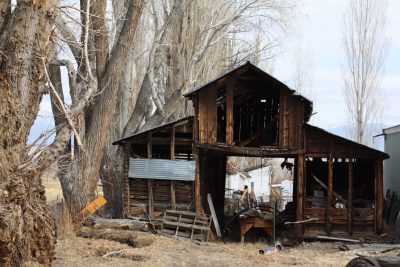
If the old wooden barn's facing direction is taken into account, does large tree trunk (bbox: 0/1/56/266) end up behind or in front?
in front

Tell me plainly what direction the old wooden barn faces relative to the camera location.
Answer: facing the viewer

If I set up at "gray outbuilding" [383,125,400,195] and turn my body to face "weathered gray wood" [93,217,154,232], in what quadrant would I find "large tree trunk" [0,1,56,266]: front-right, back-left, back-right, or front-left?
front-left

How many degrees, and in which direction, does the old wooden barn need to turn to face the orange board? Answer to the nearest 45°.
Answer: approximately 90° to its right

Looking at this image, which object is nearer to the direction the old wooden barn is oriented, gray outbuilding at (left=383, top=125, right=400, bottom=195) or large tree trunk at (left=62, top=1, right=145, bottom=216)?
the large tree trunk

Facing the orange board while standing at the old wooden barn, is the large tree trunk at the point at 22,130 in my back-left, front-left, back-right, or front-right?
front-left

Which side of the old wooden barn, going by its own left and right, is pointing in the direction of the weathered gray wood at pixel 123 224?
right

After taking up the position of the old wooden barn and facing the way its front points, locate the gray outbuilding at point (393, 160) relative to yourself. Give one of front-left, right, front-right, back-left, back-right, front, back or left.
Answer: back-left

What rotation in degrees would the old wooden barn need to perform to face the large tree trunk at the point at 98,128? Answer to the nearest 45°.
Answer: approximately 90° to its right

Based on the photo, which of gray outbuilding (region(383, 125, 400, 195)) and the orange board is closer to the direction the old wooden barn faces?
the orange board
